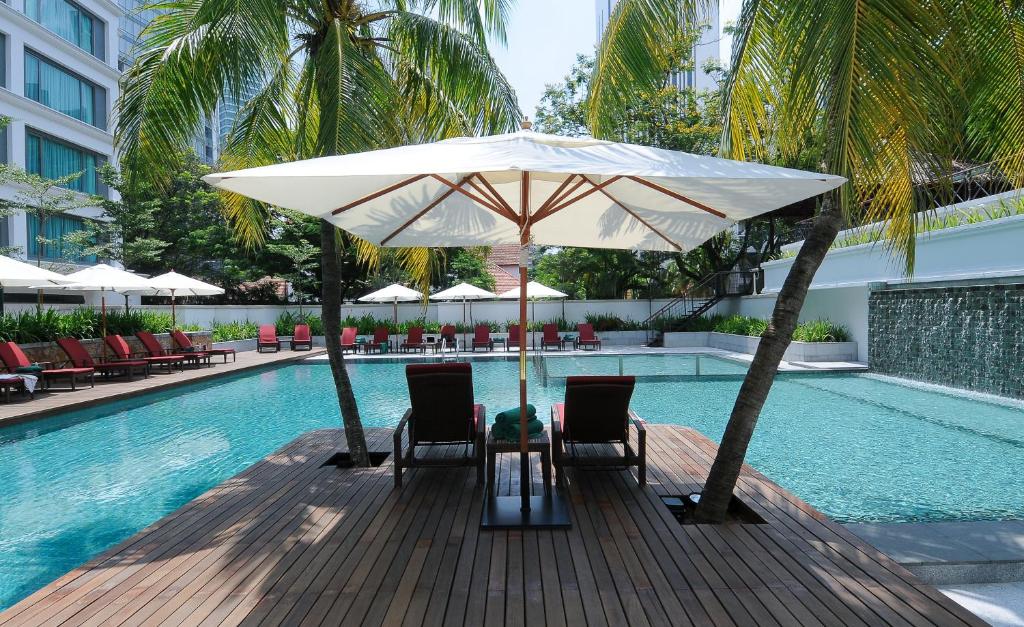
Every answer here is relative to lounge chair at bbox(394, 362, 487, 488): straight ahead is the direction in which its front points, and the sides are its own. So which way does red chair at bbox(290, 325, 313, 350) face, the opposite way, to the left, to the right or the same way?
the opposite way

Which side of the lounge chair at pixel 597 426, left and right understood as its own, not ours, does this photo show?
back

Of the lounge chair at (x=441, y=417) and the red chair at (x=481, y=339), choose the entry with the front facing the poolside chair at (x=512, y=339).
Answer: the lounge chair

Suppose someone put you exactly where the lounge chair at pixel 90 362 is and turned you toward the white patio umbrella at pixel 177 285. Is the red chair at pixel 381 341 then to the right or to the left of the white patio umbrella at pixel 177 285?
right

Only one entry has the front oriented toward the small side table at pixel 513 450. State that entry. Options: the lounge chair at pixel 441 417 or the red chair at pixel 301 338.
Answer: the red chair

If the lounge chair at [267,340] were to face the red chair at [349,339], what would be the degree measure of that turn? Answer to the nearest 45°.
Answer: approximately 90° to its left

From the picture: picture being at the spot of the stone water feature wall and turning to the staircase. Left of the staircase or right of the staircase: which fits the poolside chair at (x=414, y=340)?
left

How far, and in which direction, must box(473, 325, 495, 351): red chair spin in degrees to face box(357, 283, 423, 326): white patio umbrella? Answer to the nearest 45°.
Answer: approximately 90° to its right

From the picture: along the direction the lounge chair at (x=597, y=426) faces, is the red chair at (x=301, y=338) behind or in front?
in front

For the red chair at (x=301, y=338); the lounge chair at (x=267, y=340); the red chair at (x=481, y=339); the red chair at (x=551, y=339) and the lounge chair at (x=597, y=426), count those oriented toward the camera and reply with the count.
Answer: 4

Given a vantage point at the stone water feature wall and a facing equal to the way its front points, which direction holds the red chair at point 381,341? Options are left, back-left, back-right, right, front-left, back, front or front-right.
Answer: front-right

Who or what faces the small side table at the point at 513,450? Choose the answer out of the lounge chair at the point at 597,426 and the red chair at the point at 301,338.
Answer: the red chair

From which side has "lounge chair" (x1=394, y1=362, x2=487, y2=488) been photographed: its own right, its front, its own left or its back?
back

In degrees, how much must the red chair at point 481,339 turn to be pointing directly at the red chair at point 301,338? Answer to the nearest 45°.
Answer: approximately 90° to its right

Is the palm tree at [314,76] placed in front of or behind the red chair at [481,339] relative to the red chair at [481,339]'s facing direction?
in front

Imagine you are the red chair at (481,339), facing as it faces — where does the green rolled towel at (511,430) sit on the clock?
The green rolled towel is roughly at 12 o'clock from the red chair.
